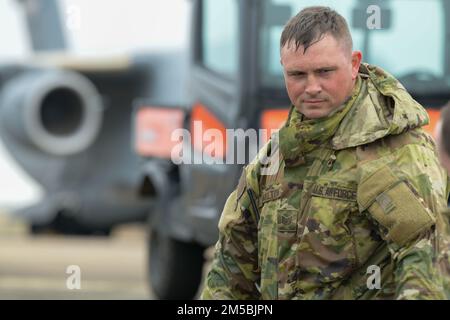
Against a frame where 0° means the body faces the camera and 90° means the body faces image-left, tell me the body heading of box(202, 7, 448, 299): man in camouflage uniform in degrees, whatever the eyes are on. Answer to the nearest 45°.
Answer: approximately 45°

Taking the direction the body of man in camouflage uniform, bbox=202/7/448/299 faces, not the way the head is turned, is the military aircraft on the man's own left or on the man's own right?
on the man's own right
